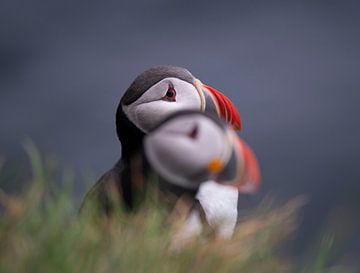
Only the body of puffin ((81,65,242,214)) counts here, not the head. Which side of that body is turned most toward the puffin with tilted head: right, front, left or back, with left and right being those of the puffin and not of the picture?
right

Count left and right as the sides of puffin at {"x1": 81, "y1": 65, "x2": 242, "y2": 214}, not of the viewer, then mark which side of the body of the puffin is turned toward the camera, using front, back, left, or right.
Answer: right
